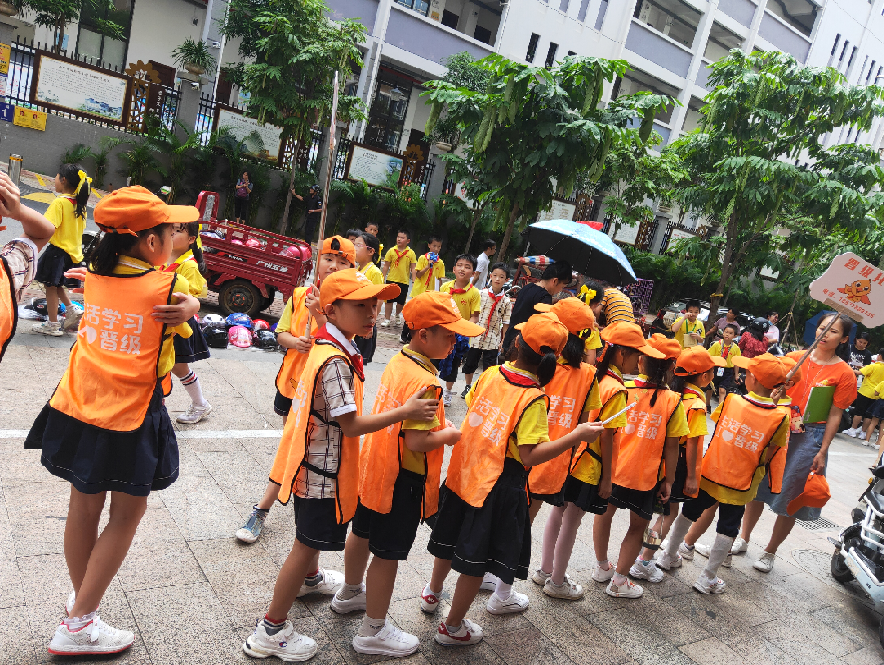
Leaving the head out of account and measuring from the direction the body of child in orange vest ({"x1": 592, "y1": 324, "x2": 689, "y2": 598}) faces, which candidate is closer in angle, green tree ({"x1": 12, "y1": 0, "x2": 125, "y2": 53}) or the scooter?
the scooter

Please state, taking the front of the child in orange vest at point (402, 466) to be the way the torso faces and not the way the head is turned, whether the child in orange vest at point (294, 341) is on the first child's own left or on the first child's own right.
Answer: on the first child's own left

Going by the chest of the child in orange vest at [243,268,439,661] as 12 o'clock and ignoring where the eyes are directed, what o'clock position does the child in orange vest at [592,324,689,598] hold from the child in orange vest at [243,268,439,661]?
the child in orange vest at [592,324,689,598] is roughly at 11 o'clock from the child in orange vest at [243,268,439,661].

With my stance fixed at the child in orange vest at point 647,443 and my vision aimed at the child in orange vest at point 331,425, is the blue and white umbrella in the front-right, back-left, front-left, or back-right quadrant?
back-right

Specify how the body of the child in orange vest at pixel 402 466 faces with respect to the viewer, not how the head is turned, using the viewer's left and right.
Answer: facing to the right of the viewer

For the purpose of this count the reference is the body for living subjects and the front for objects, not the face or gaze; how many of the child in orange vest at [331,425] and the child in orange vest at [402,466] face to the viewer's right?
2

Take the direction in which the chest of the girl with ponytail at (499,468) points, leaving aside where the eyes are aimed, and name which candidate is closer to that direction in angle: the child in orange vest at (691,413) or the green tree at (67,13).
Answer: the child in orange vest

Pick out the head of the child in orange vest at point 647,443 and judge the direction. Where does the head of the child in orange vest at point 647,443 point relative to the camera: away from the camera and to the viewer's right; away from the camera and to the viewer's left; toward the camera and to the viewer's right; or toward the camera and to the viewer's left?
away from the camera and to the viewer's right

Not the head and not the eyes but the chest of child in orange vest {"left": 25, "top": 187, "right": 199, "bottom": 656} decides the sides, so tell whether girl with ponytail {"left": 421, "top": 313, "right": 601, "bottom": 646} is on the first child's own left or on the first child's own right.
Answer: on the first child's own right

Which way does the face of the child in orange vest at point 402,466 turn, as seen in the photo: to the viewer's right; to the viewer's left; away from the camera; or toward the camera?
to the viewer's right

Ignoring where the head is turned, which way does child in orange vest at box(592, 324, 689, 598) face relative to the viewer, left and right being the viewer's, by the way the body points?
facing away from the viewer and to the right of the viewer

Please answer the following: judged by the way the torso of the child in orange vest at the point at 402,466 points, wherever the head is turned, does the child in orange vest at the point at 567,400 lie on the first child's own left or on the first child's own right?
on the first child's own left

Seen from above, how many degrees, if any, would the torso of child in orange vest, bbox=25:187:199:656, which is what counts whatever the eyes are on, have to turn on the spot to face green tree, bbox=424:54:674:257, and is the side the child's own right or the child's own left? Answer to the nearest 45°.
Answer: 0° — they already face it

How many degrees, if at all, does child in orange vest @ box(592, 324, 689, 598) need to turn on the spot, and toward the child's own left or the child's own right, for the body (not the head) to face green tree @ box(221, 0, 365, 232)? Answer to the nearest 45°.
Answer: approximately 90° to the child's own left

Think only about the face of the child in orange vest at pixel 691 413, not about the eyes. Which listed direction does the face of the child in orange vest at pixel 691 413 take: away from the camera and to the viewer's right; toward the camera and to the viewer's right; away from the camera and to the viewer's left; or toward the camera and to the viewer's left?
away from the camera and to the viewer's right

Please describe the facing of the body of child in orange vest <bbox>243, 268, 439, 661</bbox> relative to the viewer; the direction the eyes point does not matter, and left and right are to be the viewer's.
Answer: facing to the right of the viewer

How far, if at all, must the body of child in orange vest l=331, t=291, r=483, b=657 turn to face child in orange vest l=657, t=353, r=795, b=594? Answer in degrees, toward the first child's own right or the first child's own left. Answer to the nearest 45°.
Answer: approximately 45° to the first child's own left

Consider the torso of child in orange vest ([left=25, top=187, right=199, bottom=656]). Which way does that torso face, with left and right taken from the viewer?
facing away from the viewer and to the right of the viewer

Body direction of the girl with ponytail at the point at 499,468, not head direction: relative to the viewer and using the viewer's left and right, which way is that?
facing away from the viewer and to the right of the viewer
